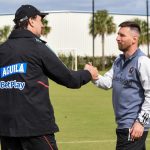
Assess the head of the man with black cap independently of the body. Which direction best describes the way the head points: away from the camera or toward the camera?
away from the camera

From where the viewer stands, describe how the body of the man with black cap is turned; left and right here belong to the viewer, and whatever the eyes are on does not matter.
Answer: facing away from the viewer and to the right of the viewer

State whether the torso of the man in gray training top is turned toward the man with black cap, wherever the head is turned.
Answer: yes

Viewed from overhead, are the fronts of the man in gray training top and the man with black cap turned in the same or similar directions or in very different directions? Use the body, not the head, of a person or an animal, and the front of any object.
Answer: very different directions

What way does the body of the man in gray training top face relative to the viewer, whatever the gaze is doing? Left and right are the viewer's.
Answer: facing the viewer and to the left of the viewer

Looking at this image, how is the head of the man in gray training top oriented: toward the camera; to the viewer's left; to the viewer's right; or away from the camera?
to the viewer's left

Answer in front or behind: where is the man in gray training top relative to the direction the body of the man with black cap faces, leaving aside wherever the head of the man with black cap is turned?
in front
